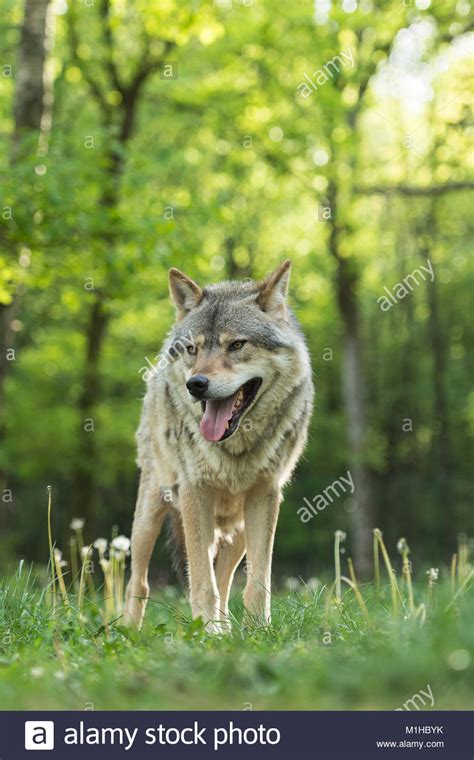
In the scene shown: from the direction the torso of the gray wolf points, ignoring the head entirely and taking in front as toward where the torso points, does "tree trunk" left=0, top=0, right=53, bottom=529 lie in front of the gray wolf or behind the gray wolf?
behind

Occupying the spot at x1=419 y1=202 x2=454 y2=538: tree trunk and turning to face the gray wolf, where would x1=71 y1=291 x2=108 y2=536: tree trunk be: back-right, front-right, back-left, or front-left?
front-right

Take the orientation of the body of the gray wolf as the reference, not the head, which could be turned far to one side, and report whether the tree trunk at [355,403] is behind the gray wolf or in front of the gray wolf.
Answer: behind

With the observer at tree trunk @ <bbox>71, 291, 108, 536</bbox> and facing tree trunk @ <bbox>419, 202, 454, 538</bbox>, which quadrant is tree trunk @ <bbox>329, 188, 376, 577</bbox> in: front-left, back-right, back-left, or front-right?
front-right

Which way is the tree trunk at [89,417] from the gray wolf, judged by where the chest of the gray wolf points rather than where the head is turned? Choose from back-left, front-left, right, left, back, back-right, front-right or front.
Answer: back

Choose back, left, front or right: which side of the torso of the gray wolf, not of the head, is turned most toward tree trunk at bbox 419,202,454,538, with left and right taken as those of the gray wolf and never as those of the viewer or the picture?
back

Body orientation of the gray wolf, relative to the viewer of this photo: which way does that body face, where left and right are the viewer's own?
facing the viewer
